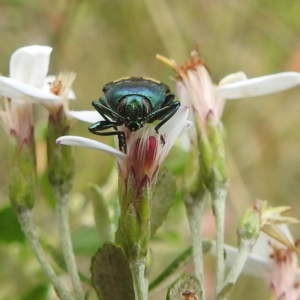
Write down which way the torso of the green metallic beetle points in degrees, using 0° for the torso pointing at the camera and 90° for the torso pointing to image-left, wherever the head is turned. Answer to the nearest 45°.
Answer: approximately 0°
